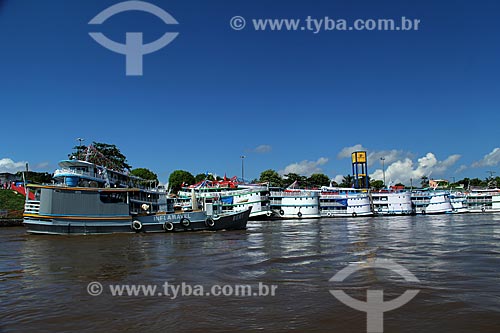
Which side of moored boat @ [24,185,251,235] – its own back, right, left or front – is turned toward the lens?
right
